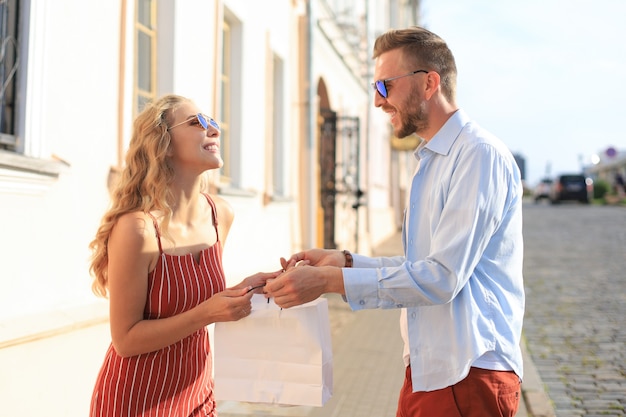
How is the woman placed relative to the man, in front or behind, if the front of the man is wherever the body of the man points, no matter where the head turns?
in front

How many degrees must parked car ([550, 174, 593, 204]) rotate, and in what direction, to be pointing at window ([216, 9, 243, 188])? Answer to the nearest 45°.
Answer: approximately 180°

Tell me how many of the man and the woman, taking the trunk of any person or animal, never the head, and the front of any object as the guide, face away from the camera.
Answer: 0

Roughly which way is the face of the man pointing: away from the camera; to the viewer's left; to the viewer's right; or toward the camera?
to the viewer's left

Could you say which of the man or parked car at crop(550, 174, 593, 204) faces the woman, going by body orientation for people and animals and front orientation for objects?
the man

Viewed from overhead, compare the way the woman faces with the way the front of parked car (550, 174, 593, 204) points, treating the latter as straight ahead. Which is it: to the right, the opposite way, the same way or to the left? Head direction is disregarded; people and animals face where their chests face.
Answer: to the right

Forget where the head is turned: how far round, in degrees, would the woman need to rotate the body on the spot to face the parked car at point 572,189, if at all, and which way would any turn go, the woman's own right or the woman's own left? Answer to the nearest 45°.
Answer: approximately 90° to the woman's own left

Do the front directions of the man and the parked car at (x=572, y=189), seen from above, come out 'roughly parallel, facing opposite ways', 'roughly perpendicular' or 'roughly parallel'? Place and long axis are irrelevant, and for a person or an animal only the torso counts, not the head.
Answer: roughly perpendicular

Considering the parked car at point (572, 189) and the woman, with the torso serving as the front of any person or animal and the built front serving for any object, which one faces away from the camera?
the parked car

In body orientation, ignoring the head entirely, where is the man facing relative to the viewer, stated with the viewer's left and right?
facing to the left of the viewer

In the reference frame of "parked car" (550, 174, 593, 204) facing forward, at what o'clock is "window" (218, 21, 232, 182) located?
The window is roughly at 6 o'clock from the parked car.

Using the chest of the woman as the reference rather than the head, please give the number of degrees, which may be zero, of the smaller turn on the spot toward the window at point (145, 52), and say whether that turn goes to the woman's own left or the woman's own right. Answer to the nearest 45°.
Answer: approximately 135° to the woman's own left
